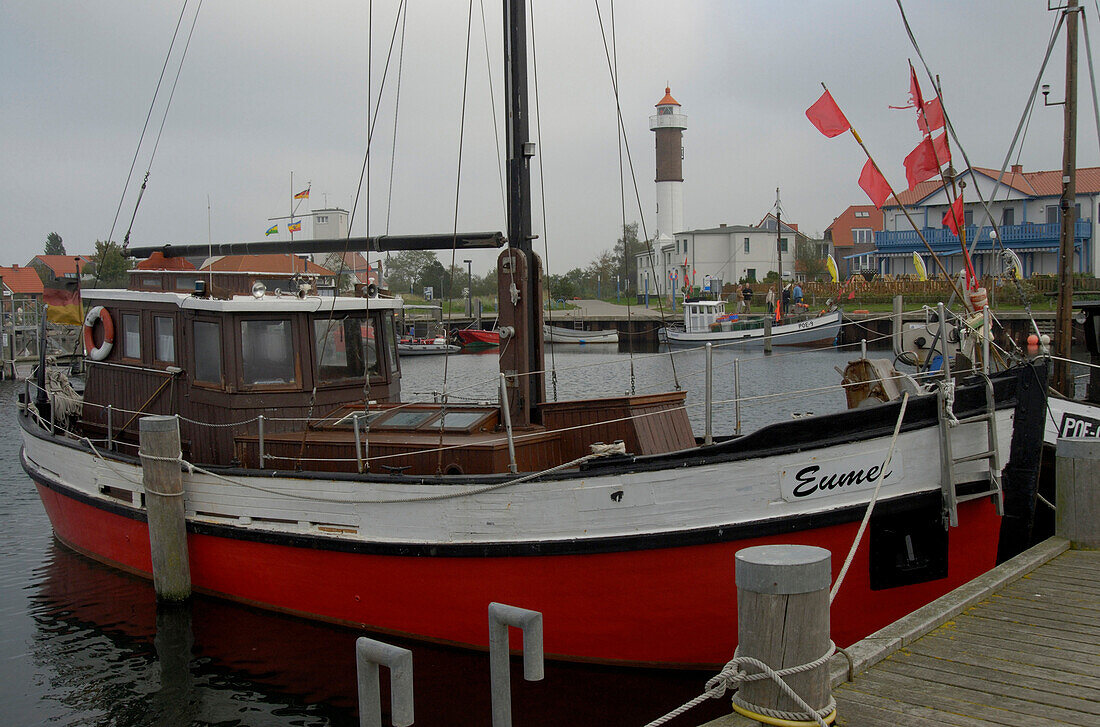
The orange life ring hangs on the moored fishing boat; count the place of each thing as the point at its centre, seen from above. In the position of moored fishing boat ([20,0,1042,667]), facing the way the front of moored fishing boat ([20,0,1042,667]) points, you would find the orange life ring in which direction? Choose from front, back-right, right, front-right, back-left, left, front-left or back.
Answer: back

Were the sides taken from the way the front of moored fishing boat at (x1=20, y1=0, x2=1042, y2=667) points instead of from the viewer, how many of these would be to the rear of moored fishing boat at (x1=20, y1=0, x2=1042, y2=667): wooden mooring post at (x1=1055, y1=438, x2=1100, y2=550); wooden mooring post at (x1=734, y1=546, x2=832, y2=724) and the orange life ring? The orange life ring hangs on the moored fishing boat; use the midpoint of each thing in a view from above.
1

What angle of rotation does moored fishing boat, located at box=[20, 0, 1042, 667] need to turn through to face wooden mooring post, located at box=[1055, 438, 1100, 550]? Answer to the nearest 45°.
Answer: approximately 45° to its left

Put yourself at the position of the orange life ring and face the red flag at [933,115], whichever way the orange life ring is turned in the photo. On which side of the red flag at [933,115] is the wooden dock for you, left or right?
right

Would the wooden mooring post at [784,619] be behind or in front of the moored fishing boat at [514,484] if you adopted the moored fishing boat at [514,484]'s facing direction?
in front
